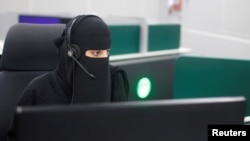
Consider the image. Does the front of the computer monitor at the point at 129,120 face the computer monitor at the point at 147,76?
yes

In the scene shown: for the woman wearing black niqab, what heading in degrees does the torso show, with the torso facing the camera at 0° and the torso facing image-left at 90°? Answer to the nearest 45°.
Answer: approximately 315°

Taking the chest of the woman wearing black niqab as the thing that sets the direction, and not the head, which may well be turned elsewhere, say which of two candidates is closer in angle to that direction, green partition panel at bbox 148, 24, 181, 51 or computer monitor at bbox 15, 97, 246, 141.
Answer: the computer monitor

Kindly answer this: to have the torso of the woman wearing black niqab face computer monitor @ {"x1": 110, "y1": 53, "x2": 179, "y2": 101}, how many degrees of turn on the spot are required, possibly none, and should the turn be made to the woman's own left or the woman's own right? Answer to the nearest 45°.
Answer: approximately 90° to the woman's own left

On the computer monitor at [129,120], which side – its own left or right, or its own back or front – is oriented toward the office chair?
front

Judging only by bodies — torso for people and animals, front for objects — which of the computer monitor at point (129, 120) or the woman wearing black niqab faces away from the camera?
the computer monitor

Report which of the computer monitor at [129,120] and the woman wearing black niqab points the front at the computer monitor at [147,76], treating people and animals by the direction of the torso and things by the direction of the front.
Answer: the computer monitor at [129,120]

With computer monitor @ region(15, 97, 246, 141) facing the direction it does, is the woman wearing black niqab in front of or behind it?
in front

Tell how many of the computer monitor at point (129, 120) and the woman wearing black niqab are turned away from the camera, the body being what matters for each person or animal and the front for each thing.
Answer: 1

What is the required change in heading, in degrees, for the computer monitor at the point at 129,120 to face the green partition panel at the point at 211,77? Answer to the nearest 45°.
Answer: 0° — it already faces it

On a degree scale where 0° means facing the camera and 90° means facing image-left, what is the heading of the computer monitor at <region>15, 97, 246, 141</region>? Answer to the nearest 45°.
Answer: approximately 180°

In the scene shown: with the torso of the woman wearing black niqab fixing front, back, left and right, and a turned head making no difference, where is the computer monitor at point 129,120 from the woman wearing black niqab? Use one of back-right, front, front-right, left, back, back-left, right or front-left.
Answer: front-right

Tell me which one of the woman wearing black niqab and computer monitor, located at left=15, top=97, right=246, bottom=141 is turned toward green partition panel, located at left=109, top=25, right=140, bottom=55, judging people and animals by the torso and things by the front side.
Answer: the computer monitor

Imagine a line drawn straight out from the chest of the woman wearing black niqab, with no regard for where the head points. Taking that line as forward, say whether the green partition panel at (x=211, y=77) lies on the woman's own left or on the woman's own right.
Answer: on the woman's own left

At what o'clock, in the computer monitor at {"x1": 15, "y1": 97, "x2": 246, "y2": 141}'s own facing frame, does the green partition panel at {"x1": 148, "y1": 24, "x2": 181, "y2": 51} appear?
The green partition panel is roughly at 12 o'clock from the computer monitor.
